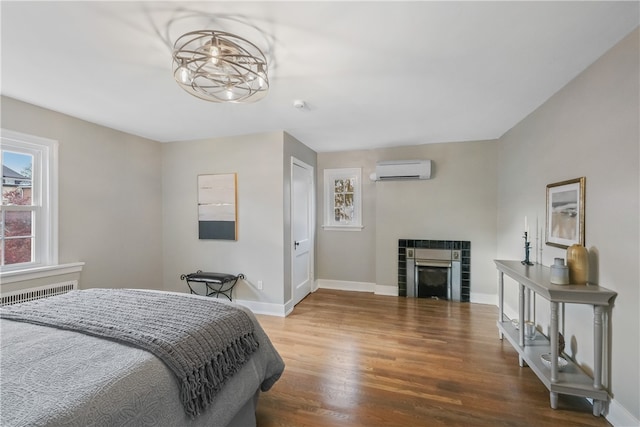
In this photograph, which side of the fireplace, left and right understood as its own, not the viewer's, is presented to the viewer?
front

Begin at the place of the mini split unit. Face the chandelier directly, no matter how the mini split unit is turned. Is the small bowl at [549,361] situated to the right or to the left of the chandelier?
left

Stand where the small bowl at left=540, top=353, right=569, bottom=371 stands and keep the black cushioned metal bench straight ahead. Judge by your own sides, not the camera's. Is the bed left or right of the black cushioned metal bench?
left

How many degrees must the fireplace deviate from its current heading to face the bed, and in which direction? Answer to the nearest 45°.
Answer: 0° — it already faces it

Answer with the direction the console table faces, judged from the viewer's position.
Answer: facing the viewer and to the left of the viewer

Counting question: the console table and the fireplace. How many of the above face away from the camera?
0

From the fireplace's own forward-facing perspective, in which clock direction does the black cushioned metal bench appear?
The black cushioned metal bench is roughly at 2 o'clock from the fireplace.

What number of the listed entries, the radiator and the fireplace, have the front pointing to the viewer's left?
0

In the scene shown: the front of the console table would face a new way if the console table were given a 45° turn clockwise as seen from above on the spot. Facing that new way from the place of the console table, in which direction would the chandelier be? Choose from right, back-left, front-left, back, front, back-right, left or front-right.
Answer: front-left

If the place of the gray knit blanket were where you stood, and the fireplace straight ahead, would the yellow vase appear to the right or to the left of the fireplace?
right

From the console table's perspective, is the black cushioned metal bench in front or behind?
in front

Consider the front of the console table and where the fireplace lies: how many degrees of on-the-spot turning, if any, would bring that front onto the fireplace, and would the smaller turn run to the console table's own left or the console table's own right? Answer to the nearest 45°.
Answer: approximately 90° to the console table's own right
